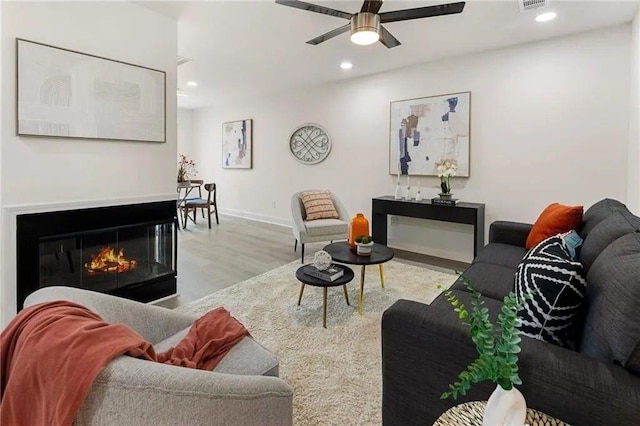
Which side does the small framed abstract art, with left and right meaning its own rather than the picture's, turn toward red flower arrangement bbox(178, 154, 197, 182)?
right

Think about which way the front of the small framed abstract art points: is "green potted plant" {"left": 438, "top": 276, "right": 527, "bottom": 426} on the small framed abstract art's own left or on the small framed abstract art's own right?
on the small framed abstract art's own left

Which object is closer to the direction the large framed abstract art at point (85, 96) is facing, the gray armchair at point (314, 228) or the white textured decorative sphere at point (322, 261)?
the white textured decorative sphere

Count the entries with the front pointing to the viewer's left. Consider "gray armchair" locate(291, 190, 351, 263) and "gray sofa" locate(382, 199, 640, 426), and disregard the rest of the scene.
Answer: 1

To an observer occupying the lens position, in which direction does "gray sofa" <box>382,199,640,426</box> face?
facing to the left of the viewer

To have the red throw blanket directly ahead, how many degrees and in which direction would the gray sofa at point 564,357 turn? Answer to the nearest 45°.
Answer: approximately 45° to its left

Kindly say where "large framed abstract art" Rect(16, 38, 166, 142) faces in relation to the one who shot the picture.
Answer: facing the viewer and to the right of the viewer

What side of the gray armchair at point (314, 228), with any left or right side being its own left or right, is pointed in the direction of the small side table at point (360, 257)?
front

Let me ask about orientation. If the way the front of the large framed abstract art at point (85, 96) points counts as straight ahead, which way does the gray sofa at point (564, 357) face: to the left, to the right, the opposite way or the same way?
the opposite way

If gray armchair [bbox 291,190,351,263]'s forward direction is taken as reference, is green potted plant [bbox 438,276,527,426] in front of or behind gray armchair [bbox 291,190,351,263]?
in front

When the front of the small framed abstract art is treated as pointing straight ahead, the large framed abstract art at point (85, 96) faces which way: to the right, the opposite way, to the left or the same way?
to the left

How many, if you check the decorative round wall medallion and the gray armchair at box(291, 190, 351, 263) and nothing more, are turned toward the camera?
2

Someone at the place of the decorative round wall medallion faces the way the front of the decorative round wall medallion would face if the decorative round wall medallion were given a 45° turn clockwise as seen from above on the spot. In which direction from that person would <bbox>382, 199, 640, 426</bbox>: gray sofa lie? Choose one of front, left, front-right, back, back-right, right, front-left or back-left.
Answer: front-left

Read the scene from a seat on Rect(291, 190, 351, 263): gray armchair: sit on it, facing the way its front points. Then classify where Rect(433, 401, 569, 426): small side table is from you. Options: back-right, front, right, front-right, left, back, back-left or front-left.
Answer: front

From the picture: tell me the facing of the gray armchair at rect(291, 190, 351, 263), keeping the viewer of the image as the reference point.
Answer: facing the viewer
